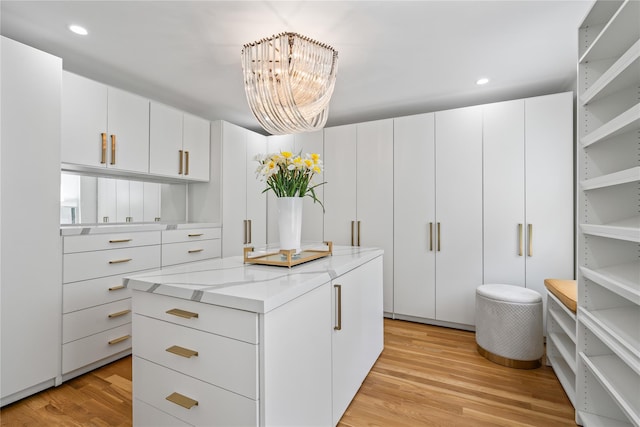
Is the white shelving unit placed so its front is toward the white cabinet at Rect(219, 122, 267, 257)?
yes

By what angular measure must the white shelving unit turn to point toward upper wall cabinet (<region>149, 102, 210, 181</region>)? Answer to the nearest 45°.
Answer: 0° — it already faces it

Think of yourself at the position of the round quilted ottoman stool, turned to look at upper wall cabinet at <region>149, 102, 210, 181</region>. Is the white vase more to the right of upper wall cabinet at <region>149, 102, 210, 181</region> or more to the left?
left

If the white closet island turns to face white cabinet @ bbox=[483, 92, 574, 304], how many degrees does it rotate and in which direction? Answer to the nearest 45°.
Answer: approximately 135° to its left

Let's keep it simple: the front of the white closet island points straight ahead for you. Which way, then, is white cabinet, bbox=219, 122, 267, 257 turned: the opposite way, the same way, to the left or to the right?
to the left

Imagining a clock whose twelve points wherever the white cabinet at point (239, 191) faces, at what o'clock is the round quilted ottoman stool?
The round quilted ottoman stool is roughly at 12 o'clock from the white cabinet.

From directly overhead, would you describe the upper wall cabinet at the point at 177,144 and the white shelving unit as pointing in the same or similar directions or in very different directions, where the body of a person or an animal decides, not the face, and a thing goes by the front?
very different directions

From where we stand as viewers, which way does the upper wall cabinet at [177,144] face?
facing the viewer and to the right of the viewer

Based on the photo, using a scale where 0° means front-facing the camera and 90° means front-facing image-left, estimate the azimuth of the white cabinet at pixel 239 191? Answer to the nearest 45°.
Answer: approximately 315°

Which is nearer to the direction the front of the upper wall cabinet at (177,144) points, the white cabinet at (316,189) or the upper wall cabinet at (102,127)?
the white cabinet

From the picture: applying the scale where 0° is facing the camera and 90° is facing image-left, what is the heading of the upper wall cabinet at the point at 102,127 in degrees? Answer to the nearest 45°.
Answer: approximately 315°

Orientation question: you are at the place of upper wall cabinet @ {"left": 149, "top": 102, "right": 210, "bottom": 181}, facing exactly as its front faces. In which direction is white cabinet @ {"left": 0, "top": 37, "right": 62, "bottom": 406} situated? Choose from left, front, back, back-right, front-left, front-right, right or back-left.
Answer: right

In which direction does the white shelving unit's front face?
to the viewer's left

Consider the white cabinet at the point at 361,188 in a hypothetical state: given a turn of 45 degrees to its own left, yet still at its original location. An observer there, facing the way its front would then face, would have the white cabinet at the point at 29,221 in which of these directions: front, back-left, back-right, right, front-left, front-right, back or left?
front-right
